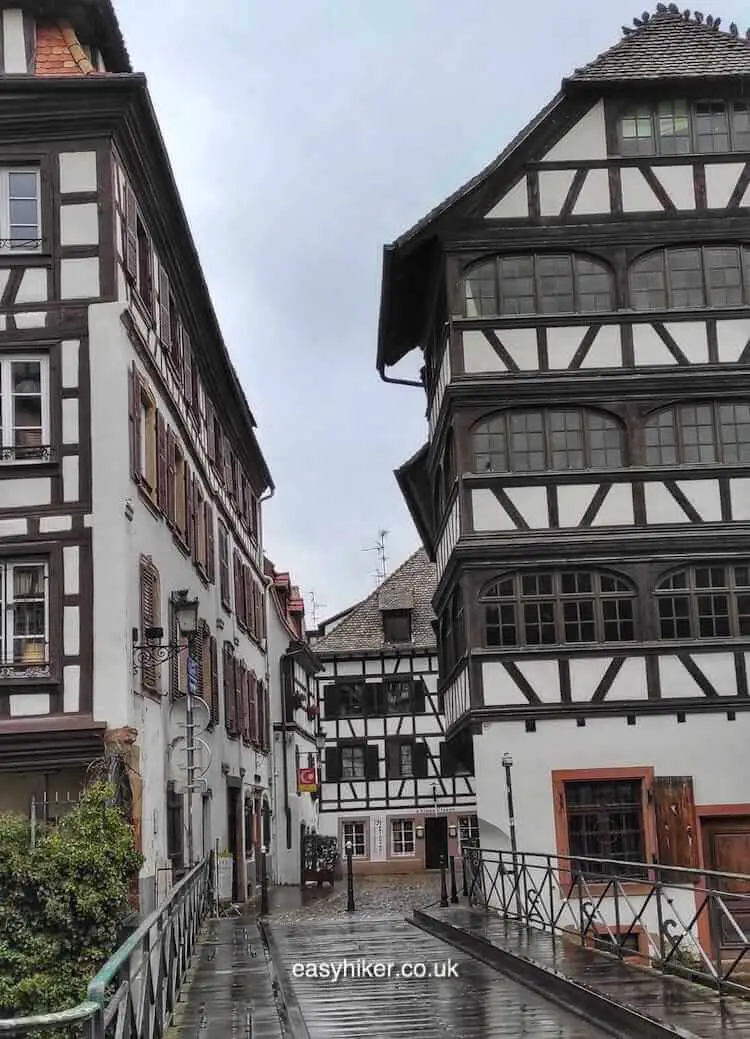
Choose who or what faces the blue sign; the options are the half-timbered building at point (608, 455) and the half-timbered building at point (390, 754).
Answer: the half-timbered building at point (390, 754)

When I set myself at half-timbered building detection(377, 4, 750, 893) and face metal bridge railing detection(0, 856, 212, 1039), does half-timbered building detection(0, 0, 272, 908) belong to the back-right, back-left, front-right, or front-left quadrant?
front-right

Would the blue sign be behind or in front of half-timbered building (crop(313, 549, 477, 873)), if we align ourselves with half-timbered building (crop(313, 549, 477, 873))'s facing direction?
in front

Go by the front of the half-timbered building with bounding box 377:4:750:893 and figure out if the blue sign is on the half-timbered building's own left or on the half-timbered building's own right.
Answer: on the half-timbered building's own right

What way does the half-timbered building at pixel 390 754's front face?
toward the camera

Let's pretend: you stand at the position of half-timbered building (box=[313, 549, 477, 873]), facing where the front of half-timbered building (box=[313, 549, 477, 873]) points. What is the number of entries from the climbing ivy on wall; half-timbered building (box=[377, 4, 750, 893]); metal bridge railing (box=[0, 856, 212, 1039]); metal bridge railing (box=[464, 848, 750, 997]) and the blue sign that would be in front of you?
5

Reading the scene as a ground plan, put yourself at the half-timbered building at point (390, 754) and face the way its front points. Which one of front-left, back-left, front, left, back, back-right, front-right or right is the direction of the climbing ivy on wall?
front

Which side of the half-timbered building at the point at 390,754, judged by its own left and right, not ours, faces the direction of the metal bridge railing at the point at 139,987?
front

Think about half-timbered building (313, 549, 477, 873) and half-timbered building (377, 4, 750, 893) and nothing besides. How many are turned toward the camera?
2

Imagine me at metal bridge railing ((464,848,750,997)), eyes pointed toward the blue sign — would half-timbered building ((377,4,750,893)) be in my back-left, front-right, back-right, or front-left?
front-right

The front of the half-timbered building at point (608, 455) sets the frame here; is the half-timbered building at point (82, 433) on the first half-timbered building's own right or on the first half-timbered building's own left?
on the first half-timbered building's own right

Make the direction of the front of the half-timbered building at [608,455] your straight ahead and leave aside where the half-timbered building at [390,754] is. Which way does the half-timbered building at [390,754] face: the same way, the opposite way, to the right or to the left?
the same way

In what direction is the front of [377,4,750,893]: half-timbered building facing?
toward the camera

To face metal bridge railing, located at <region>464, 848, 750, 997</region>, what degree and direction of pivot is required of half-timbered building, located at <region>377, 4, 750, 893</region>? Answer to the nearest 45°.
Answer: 0° — it already faces it

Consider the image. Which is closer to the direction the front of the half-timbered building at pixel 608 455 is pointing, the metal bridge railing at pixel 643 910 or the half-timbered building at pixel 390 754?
the metal bridge railing

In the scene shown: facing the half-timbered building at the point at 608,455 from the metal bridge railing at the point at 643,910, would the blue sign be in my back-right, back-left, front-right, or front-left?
front-left
